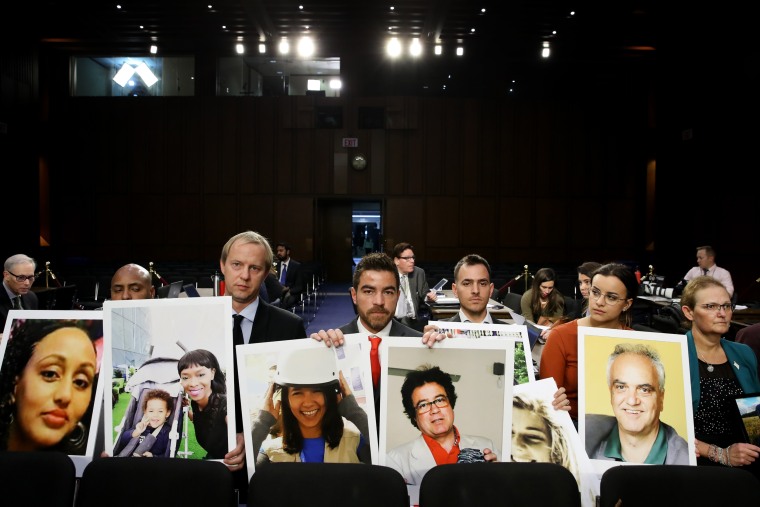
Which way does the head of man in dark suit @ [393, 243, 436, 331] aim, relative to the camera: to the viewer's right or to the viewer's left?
to the viewer's right

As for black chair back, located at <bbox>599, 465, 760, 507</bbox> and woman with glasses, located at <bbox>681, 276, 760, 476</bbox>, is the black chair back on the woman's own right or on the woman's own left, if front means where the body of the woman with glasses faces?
on the woman's own right

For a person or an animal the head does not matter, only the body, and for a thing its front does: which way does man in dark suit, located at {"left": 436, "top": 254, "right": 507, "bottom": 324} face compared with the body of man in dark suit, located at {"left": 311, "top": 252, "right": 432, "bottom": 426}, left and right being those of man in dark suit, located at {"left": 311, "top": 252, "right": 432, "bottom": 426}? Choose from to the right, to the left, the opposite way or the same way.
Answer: the same way

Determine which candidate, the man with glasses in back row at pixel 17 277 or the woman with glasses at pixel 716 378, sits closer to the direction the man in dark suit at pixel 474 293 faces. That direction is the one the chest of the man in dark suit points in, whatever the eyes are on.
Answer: the woman with glasses

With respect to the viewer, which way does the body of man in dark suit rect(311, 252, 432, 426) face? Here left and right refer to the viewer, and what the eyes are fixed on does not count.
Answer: facing the viewer

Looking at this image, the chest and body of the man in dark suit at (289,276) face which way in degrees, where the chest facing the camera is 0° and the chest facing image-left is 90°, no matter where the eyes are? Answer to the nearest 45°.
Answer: approximately 45°

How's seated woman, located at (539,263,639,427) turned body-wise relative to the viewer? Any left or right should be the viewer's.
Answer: facing the viewer and to the left of the viewer

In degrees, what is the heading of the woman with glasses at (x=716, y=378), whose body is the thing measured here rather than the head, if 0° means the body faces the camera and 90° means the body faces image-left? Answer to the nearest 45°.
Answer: approximately 315°

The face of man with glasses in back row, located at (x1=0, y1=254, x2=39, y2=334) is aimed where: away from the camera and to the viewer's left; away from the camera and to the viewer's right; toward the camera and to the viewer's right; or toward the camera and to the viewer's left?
toward the camera and to the viewer's right

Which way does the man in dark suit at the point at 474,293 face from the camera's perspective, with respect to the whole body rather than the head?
toward the camera
